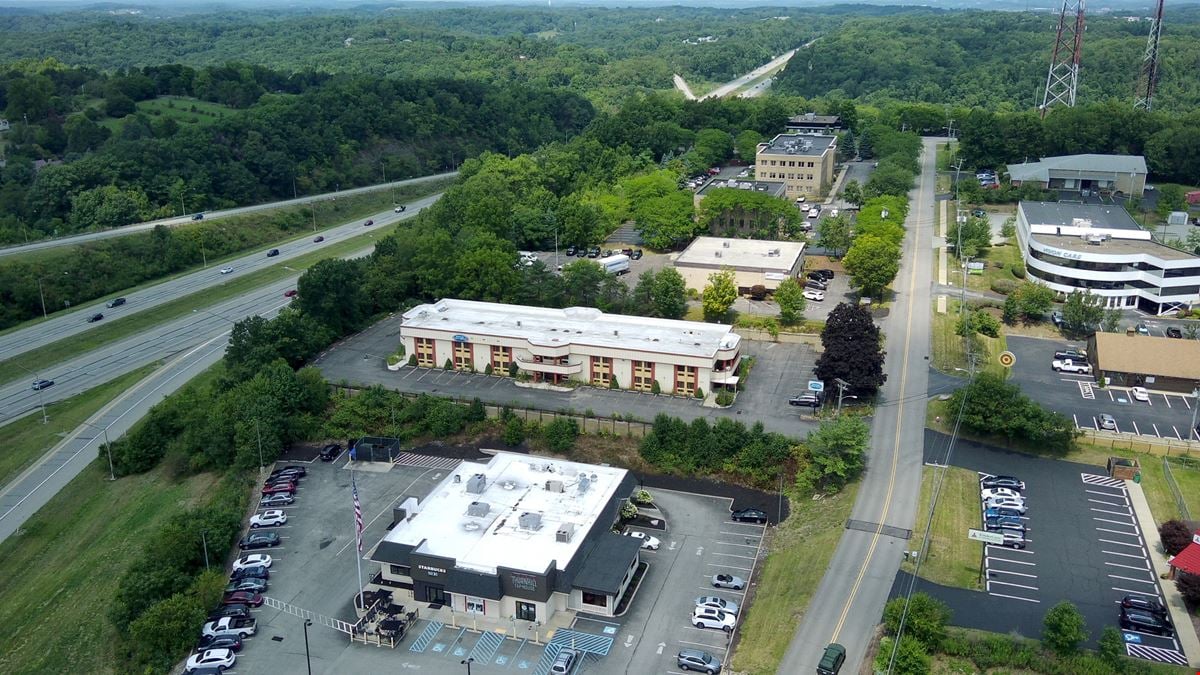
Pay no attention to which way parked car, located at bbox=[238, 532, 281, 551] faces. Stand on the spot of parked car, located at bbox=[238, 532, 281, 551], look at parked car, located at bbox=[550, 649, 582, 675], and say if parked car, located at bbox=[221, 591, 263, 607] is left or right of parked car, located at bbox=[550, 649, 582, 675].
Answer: right

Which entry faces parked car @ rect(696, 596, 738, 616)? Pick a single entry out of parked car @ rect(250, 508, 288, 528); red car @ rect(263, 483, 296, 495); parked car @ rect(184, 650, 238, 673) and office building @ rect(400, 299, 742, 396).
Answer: the office building

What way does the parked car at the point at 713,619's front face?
to the viewer's right

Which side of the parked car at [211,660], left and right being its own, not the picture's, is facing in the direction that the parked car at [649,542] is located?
back

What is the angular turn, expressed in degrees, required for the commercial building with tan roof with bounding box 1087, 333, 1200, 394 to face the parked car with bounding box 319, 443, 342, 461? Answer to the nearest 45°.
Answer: approximately 45° to its right

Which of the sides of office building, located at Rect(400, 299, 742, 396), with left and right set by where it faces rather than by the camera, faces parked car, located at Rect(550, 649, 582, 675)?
front

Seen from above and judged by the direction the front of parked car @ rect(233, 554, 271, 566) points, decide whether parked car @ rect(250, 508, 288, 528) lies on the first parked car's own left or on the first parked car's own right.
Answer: on the first parked car's own right

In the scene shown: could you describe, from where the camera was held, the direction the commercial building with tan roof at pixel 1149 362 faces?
facing the viewer

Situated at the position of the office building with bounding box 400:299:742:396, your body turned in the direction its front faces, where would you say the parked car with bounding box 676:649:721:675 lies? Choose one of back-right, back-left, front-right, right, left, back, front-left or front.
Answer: front

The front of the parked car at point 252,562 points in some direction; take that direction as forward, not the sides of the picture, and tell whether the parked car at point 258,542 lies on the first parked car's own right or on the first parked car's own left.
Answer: on the first parked car's own right

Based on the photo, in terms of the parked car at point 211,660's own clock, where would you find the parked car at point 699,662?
the parked car at point 699,662 is roughly at 7 o'clock from the parked car at point 211,660.

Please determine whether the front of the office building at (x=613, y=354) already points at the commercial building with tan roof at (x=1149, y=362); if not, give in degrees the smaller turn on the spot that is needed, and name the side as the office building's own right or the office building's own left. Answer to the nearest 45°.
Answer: approximately 90° to the office building's own left

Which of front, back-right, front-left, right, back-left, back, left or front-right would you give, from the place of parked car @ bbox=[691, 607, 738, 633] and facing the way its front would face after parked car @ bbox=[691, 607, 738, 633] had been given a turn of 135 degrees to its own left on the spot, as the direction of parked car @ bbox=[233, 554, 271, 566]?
front-left

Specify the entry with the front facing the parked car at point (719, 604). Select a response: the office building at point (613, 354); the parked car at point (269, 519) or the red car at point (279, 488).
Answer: the office building

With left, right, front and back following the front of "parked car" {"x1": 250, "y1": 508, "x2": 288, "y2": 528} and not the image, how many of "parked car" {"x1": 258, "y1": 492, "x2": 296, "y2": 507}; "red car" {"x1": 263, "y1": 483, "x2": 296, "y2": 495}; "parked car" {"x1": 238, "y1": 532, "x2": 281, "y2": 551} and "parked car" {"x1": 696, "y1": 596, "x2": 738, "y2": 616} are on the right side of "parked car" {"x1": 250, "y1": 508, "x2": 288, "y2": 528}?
2
